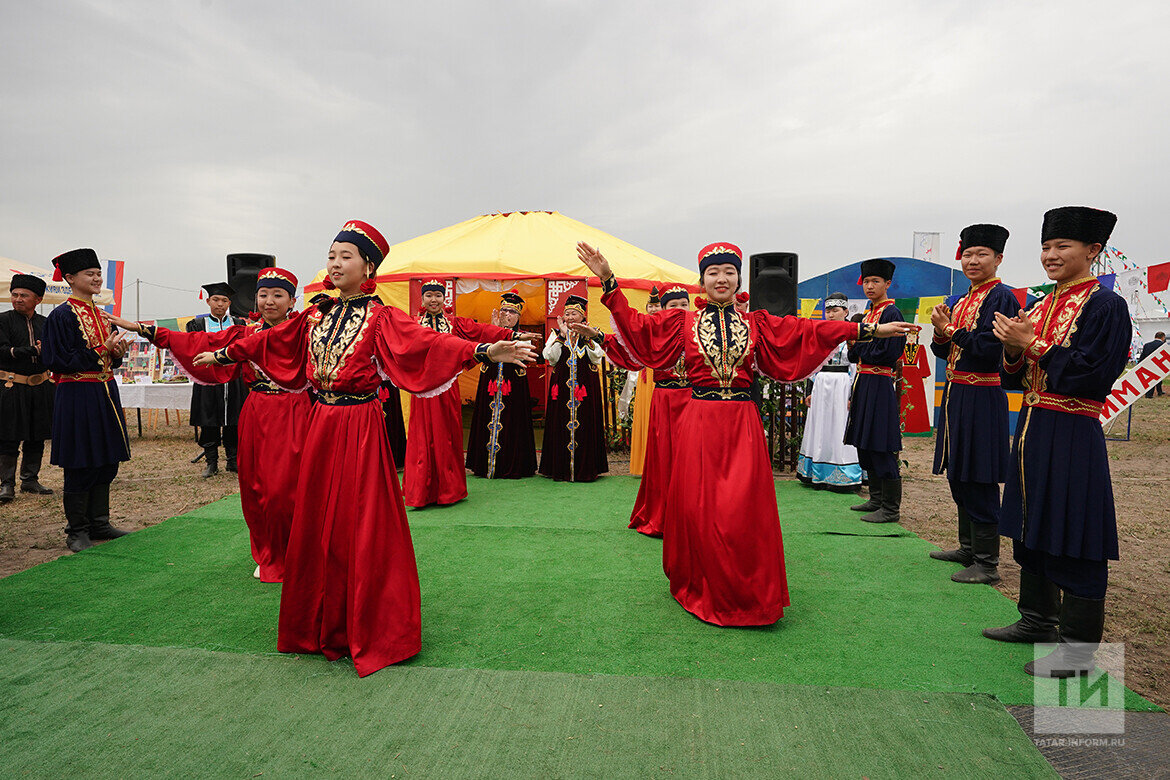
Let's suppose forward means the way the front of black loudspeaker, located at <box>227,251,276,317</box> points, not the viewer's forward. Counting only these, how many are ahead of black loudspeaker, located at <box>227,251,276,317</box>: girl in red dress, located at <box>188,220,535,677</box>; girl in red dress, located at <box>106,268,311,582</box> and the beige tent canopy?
2

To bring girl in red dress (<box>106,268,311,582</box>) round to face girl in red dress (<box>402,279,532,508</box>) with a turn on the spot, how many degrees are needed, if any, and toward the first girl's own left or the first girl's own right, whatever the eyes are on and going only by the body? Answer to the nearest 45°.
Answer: approximately 135° to the first girl's own left

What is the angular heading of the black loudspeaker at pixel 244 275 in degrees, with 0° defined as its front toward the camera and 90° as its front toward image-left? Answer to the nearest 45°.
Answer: approximately 0°

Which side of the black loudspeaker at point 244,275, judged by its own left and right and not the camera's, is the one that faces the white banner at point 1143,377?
left

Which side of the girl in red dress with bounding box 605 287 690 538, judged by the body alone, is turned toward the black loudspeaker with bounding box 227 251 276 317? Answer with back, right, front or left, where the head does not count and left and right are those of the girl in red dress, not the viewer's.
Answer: right

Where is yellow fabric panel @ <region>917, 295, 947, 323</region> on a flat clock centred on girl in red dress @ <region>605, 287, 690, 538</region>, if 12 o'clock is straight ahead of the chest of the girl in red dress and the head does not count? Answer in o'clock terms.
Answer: The yellow fabric panel is roughly at 7 o'clock from the girl in red dress.

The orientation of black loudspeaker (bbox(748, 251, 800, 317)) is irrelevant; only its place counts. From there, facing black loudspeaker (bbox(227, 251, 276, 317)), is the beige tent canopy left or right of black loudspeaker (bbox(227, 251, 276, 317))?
right

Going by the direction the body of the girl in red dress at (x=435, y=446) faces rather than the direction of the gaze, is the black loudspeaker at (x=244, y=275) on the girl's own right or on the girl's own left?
on the girl's own right
